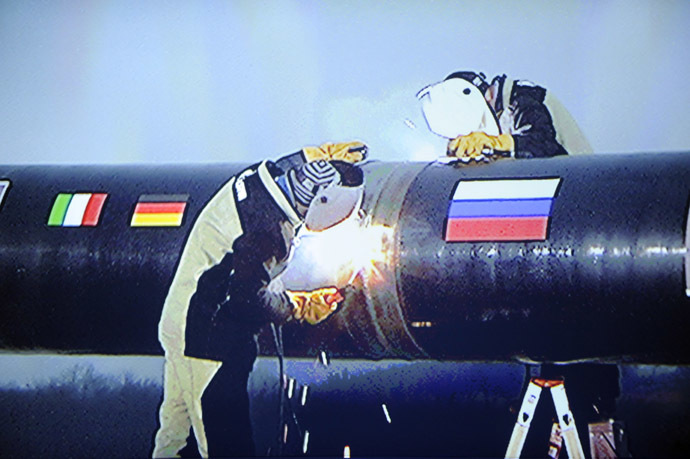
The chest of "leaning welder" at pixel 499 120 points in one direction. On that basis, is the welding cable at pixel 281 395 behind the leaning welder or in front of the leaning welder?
in front

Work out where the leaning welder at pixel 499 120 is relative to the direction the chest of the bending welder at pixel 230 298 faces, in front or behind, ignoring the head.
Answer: in front

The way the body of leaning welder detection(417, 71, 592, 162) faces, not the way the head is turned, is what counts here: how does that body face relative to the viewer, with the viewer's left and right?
facing to the left of the viewer

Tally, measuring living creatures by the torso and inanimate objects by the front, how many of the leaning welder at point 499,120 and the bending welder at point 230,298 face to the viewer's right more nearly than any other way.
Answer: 1

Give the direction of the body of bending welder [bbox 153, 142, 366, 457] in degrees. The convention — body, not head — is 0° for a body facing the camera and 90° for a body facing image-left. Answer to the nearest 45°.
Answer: approximately 270°

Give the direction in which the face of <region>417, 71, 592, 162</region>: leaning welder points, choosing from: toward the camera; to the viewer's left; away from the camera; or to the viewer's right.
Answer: to the viewer's left

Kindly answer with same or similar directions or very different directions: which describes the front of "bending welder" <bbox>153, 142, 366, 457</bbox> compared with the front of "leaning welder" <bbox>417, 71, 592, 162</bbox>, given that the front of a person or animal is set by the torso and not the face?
very different directions

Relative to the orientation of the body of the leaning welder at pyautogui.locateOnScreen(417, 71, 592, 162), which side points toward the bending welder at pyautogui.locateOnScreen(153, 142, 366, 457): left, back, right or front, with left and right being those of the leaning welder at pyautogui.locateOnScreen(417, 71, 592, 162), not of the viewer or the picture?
front
